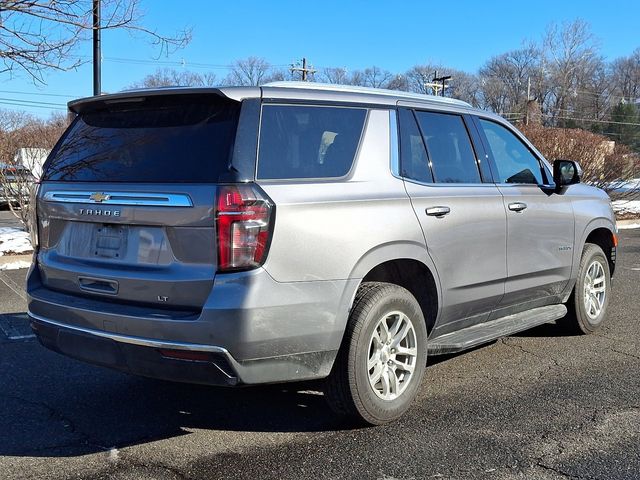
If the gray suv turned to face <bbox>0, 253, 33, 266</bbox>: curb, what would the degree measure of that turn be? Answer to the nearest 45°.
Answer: approximately 90° to its left

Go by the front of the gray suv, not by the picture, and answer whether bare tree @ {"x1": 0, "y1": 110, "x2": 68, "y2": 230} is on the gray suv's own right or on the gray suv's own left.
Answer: on the gray suv's own left

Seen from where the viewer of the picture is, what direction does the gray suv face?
facing away from the viewer and to the right of the viewer
